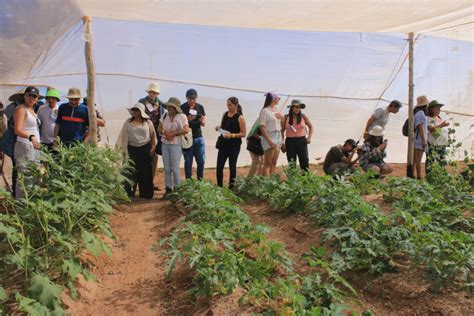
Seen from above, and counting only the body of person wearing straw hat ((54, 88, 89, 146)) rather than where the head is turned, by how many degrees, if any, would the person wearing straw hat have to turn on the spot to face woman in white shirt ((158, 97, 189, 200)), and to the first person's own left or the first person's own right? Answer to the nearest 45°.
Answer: approximately 90° to the first person's own left

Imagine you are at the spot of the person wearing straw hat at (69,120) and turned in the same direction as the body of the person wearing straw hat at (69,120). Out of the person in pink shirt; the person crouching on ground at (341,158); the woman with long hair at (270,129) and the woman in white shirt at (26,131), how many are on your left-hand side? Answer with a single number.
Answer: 3

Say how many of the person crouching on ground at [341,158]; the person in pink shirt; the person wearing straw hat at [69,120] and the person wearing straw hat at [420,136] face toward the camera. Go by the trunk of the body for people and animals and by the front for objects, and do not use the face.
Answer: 2
